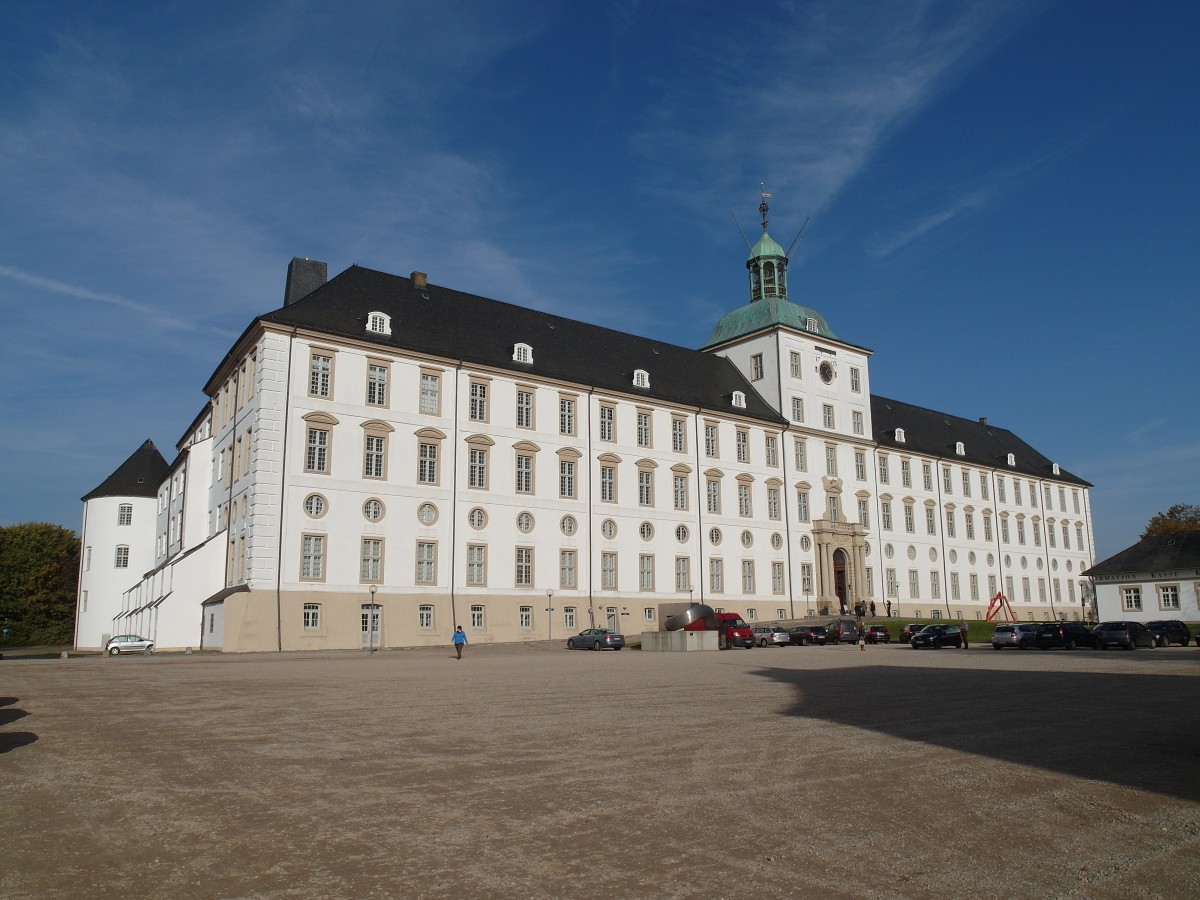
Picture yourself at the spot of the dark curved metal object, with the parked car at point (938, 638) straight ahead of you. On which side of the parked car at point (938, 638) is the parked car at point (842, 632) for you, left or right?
left

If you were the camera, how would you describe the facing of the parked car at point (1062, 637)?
facing away from the viewer and to the right of the viewer

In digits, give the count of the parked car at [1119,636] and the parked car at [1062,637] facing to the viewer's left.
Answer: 0

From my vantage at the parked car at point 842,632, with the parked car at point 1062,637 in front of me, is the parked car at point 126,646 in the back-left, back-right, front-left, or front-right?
back-right
